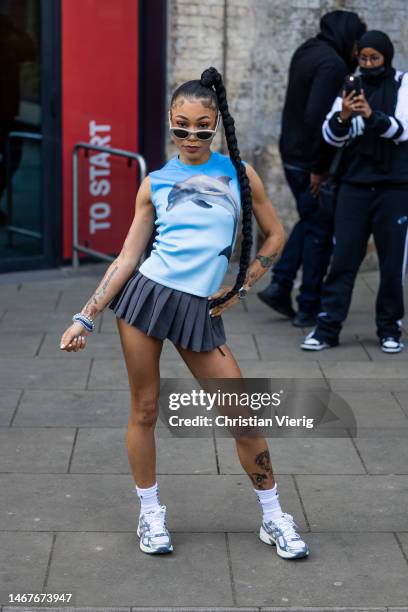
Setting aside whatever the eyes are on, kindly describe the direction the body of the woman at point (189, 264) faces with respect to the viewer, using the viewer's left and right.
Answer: facing the viewer

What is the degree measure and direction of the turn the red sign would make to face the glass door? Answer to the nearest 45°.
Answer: approximately 90° to its right

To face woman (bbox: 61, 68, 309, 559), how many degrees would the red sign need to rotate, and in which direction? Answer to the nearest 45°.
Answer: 0° — it already faces them

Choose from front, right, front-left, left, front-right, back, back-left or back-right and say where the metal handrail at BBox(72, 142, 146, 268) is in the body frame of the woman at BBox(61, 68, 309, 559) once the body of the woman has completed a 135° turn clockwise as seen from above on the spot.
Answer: front-right

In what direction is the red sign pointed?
toward the camera

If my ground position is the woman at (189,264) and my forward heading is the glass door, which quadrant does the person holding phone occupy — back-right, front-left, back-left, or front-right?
front-right

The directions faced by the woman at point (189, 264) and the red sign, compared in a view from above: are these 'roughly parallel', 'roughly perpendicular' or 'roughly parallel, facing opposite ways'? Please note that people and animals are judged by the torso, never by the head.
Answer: roughly parallel
